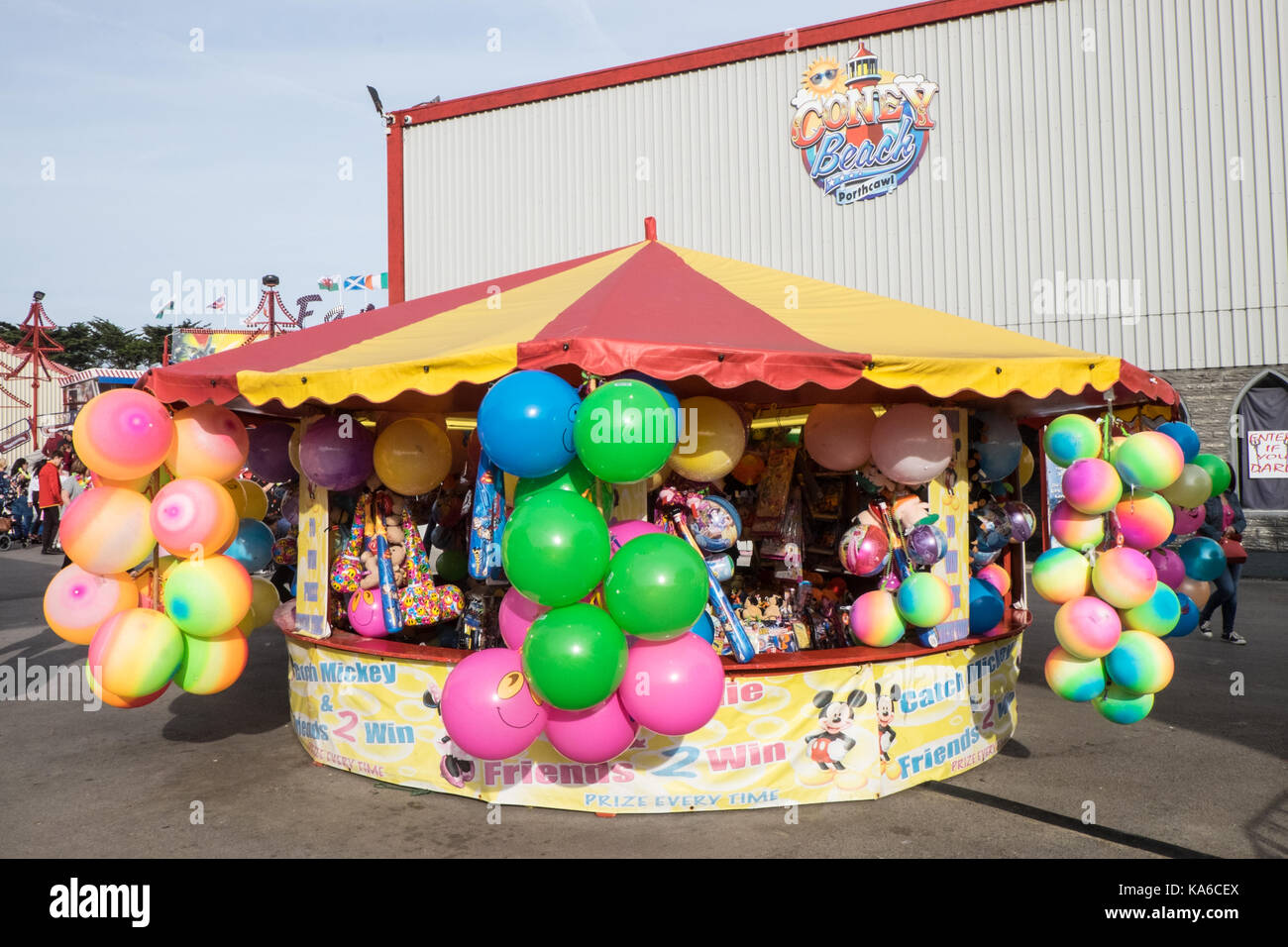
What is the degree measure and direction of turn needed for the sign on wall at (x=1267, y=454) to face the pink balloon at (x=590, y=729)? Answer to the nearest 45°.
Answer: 0° — it already faces it

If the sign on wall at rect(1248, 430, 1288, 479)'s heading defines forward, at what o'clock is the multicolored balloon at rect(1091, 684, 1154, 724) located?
The multicolored balloon is roughly at 12 o'clock from the sign on wall.

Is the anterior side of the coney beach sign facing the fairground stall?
yes

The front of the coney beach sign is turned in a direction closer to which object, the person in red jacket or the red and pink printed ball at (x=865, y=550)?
the red and pink printed ball

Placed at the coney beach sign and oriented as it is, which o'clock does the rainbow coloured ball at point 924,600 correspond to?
The rainbow coloured ball is roughly at 12 o'clock from the coney beach sign.

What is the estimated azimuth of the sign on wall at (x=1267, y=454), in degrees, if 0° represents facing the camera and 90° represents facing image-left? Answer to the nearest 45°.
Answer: approximately 0°

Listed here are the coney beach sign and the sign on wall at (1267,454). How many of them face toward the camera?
2

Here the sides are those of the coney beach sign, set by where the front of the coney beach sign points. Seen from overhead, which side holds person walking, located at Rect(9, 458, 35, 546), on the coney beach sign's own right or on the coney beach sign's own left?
on the coney beach sign's own right

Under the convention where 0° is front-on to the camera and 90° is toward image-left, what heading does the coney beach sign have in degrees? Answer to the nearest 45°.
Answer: approximately 0°
